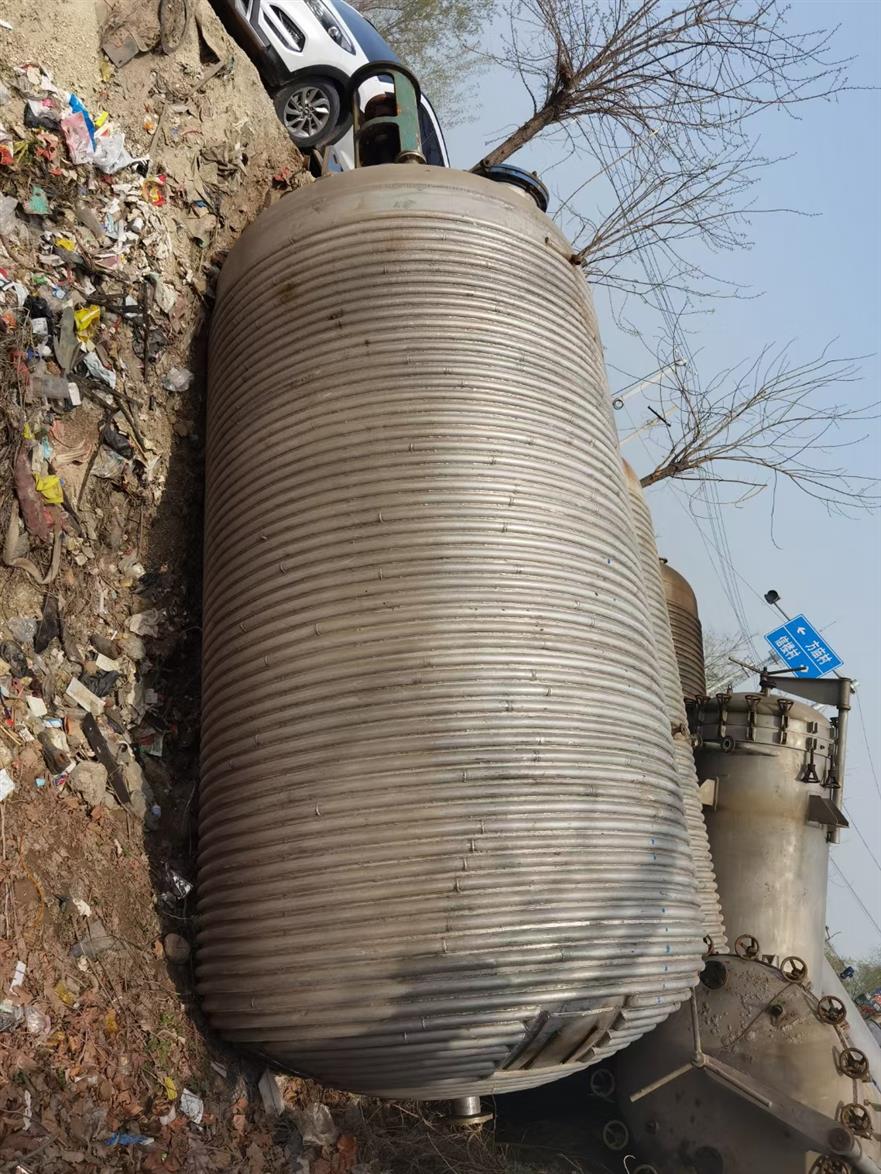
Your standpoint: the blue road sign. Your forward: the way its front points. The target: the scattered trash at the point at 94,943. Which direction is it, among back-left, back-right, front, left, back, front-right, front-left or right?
front

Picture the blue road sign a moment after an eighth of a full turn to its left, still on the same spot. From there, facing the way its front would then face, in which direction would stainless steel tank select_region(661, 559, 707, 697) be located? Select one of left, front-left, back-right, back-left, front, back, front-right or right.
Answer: front-right

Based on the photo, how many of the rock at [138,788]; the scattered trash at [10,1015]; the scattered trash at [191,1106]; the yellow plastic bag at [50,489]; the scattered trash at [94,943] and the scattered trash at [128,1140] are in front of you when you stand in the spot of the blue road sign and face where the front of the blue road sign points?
6

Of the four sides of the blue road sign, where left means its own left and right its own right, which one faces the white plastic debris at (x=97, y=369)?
front

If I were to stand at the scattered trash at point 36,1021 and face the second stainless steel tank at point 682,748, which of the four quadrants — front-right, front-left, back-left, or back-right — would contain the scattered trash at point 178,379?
front-left

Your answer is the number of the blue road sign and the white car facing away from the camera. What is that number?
0

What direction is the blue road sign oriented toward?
toward the camera

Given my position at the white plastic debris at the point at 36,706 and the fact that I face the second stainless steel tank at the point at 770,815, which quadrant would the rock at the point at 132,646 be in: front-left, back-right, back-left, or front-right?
front-left

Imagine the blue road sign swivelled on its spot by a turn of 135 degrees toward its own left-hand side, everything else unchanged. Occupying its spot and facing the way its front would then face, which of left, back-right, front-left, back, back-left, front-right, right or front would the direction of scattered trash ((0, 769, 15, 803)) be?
back-right

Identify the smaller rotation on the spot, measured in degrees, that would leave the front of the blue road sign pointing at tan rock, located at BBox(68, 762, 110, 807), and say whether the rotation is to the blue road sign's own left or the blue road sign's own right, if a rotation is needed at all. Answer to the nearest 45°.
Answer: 0° — it already faces it

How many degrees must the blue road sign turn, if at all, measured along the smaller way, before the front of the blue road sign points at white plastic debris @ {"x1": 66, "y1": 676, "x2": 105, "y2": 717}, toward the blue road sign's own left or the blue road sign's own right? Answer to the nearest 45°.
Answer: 0° — it already faces it

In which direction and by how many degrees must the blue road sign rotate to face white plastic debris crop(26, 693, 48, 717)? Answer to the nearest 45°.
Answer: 0° — it already faces it
